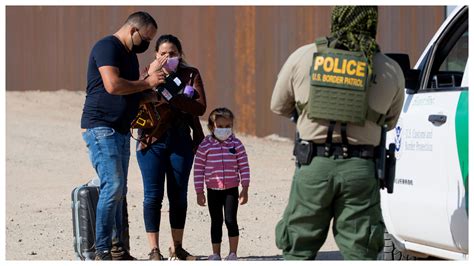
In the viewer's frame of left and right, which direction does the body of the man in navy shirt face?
facing to the right of the viewer

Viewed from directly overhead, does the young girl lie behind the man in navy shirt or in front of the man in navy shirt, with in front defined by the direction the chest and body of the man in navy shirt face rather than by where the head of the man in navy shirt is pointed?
in front

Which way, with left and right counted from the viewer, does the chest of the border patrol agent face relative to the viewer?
facing away from the viewer

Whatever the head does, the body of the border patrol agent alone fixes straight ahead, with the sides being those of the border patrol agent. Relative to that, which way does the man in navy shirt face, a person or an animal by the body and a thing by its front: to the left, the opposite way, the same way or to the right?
to the right

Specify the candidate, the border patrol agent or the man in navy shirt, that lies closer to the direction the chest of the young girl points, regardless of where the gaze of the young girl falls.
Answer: the border patrol agent

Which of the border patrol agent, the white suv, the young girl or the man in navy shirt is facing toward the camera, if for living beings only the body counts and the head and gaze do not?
the young girl

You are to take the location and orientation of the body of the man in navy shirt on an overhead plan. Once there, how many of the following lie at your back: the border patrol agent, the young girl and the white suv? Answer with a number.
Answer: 0

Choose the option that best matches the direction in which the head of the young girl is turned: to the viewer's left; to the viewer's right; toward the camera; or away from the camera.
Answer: toward the camera

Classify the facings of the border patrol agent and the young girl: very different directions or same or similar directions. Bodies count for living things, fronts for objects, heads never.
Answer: very different directions

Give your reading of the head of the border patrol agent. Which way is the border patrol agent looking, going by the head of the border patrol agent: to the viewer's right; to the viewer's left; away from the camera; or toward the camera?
away from the camera

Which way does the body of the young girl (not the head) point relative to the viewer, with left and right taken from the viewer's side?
facing the viewer
